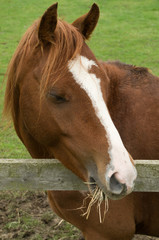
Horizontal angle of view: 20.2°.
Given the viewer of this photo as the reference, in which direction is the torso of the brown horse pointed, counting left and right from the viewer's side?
facing the viewer and to the left of the viewer
